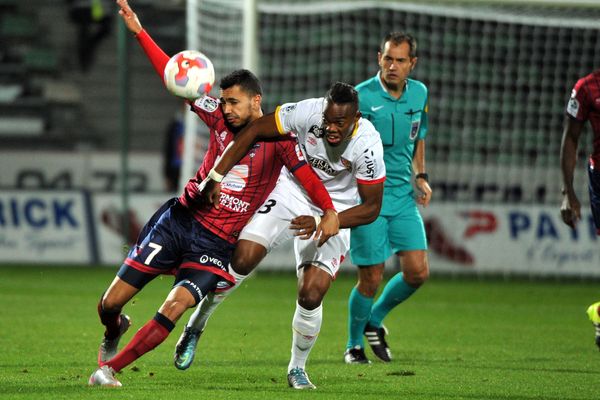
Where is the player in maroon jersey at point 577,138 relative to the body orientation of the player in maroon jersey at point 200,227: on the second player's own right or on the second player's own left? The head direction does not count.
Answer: on the second player's own left

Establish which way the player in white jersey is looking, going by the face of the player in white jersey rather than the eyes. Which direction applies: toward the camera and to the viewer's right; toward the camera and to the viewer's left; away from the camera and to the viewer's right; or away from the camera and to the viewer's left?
toward the camera and to the viewer's left

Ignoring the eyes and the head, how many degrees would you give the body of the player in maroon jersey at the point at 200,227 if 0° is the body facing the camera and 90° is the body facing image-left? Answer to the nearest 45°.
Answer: approximately 0°
